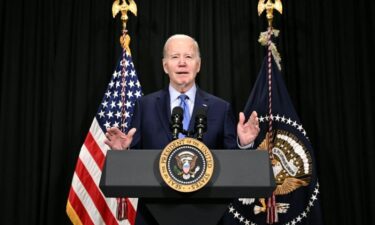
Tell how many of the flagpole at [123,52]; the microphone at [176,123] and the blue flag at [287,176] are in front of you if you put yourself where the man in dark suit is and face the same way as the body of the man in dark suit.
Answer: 1

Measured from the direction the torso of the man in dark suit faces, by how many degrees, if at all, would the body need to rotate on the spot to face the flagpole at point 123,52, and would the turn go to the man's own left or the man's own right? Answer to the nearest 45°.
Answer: approximately 180°

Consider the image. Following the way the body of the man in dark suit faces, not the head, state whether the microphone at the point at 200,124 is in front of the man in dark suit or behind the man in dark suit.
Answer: in front

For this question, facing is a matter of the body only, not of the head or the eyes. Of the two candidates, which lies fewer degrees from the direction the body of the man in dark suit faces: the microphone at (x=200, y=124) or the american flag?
the microphone

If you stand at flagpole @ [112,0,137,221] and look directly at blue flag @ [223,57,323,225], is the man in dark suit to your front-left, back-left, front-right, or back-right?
front-right

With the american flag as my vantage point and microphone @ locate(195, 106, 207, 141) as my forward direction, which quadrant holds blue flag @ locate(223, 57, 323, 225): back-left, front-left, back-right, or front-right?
front-left

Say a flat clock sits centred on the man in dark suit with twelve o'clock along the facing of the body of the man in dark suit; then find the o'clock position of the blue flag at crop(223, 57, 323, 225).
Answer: The blue flag is roughly at 7 o'clock from the man in dark suit.

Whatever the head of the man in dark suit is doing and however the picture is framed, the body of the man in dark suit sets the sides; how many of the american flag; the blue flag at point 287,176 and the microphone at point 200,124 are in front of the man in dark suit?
1

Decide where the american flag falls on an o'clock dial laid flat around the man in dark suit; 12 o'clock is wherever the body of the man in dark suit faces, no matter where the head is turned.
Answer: The american flag is roughly at 5 o'clock from the man in dark suit.

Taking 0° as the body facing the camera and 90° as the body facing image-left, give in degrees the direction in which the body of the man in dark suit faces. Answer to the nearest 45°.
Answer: approximately 0°

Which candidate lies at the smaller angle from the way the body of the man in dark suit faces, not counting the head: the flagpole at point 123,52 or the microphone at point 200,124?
the microphone

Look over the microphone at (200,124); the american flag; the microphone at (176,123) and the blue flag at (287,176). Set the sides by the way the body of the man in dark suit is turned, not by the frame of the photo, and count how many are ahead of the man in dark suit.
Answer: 2

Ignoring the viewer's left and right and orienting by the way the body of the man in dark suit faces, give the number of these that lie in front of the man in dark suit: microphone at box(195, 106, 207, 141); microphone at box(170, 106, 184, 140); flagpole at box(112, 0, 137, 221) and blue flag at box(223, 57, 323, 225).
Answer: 2

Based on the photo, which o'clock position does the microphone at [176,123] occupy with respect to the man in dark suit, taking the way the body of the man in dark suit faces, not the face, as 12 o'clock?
The microphone is roughly at 12 o'clock from the man in dark suit.
